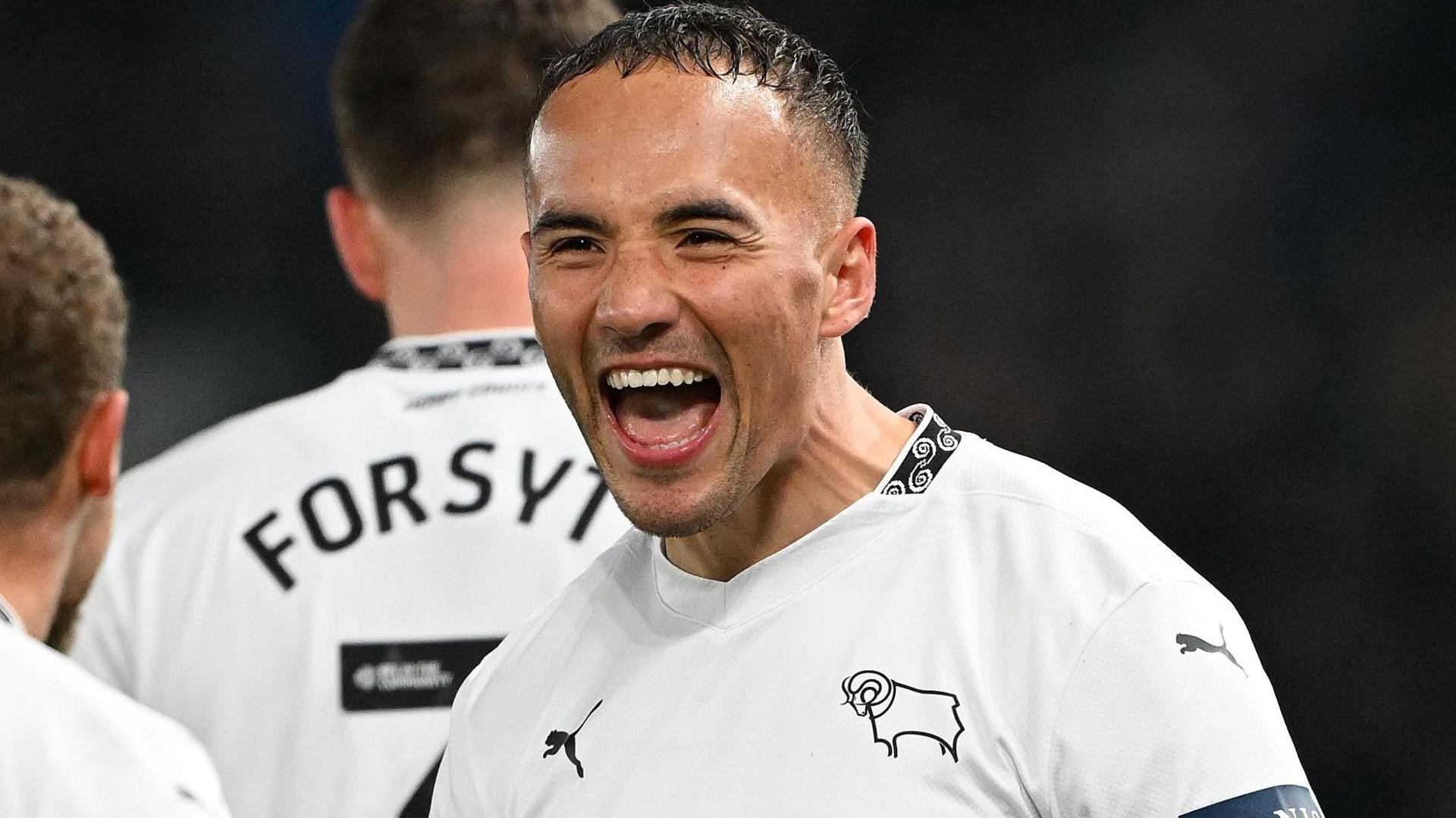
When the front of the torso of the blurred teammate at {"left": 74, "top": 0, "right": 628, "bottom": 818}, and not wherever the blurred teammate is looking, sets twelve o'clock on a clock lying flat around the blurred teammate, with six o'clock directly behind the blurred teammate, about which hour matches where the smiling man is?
The smiling man is roughly at 5 o'clock from the blurred teammate.

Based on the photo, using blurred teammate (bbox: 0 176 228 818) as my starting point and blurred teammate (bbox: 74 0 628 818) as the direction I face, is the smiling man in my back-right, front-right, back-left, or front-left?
front-right

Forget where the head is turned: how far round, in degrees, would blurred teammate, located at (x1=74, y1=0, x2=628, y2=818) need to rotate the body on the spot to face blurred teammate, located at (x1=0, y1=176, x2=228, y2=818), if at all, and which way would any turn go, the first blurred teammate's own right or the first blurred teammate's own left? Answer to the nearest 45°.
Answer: approximately 135° to the first blurred teammate's own left

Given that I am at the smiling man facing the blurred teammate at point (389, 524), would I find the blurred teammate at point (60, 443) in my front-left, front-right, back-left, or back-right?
front-left

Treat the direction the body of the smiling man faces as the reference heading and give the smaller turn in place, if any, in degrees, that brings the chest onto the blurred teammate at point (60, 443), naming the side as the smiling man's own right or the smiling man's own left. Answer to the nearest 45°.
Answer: approximately 45° to the smiling man's own right

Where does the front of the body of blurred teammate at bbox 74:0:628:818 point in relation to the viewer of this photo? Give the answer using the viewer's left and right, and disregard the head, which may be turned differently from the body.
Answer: facing away from the viewer

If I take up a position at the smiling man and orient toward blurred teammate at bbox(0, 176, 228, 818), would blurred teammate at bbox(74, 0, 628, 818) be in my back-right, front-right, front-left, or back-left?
front-right

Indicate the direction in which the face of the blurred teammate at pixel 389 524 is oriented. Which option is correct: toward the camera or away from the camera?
away from the camera

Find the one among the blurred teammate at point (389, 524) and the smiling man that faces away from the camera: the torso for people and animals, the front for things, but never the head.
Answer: the blurred teammate

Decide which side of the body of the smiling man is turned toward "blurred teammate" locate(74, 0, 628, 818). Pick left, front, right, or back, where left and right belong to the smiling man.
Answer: right

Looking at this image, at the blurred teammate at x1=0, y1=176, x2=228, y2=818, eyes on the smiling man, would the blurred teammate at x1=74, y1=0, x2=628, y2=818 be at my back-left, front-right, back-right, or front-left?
front-left
